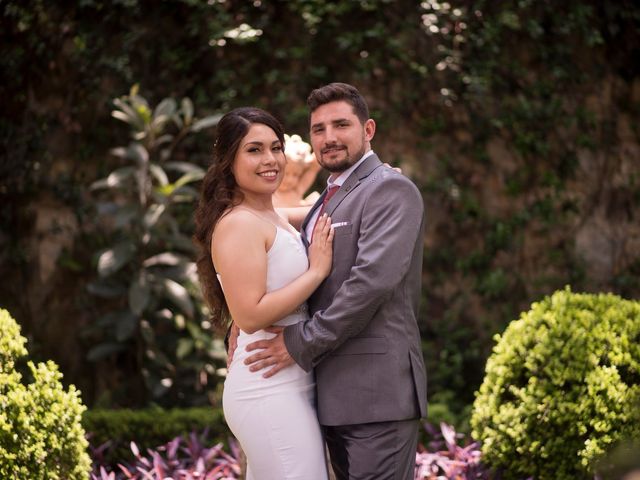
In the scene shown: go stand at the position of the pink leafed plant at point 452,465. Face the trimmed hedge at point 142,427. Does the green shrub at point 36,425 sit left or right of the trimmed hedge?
left

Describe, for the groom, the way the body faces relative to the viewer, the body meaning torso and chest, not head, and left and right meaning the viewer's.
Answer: facing the viewer and to the left of the viewer

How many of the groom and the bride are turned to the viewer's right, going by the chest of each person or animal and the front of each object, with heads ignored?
1

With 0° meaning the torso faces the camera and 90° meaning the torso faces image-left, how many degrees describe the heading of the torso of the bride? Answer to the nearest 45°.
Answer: approximately 270°

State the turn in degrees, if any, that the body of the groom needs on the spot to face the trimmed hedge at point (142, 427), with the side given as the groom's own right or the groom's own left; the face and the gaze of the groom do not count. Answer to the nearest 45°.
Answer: approximately 90° to the groom's own right
